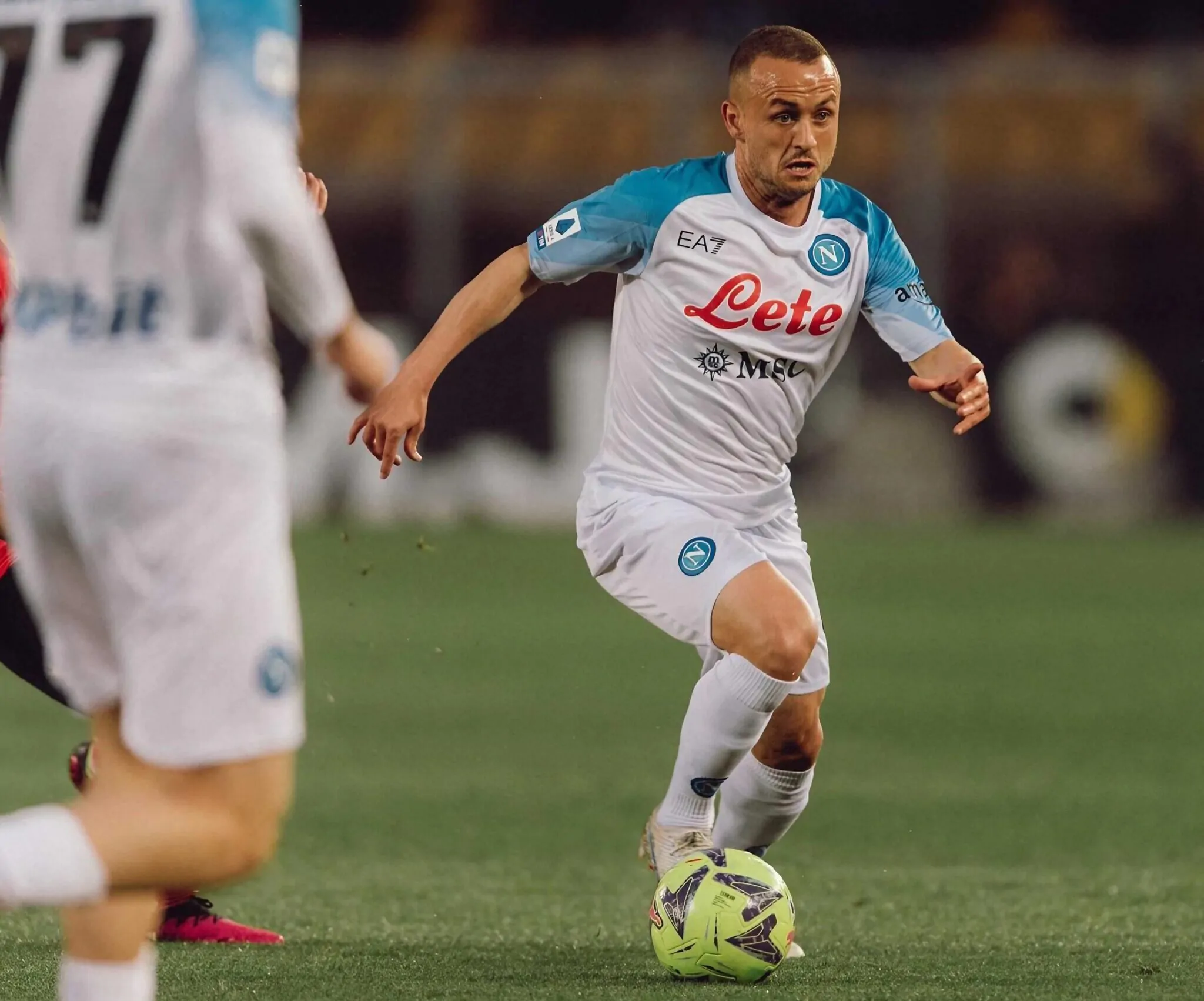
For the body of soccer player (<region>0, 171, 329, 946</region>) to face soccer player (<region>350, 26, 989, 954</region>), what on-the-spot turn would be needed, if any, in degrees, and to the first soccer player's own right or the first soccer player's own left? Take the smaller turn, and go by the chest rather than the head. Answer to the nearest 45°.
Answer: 0° — they already face them

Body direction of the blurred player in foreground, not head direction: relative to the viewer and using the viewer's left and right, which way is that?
facing away from the viewer and to the right of the viewer

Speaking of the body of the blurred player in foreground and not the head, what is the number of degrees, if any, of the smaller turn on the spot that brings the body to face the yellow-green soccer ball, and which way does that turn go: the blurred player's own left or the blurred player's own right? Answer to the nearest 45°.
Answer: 0° — they already face it

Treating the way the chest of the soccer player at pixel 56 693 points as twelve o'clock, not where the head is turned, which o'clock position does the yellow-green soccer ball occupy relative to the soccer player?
The yellow-green soccer ball is roughly at 1 o'clock from the soccer player.

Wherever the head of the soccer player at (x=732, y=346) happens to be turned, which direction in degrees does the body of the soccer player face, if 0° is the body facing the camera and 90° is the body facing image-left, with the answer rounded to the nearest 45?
approximately 315°
